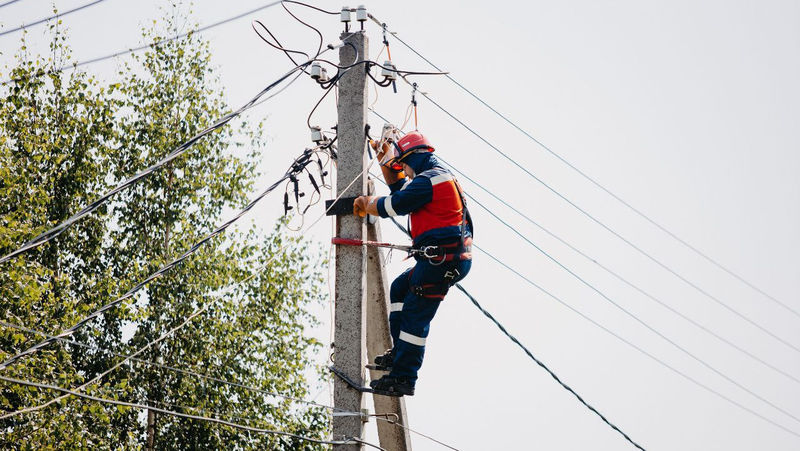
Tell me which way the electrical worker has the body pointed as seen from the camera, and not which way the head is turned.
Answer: to the viewer's left

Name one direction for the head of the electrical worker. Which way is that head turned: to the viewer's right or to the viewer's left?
to the viewer's left

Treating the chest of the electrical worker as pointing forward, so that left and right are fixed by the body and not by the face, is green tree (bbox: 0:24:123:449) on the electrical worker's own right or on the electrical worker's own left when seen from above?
on the electrical worker's own right
